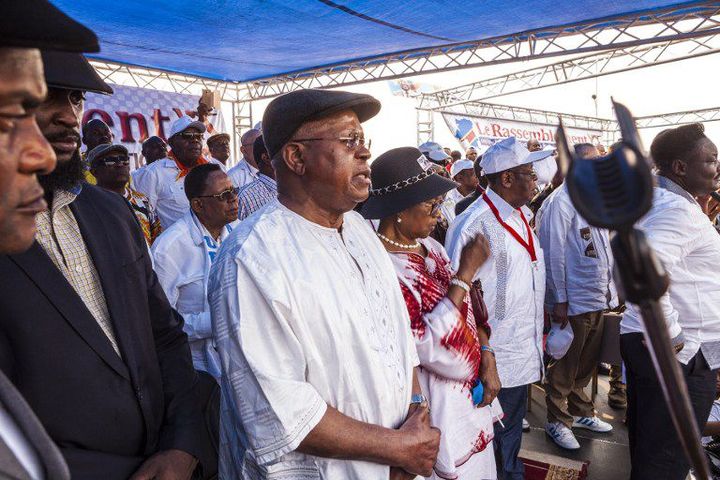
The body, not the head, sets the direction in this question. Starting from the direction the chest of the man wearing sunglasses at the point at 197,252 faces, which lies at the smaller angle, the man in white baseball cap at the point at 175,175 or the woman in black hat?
the woman in black hat

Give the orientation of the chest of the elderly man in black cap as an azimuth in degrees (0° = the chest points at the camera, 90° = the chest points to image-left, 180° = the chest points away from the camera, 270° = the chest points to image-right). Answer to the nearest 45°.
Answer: approximately 315°

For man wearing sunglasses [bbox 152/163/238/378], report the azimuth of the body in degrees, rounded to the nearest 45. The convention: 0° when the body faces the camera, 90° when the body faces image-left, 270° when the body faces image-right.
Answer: approximately 315°

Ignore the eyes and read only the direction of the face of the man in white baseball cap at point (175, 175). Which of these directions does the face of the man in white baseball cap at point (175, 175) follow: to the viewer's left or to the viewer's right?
to the viewer's right

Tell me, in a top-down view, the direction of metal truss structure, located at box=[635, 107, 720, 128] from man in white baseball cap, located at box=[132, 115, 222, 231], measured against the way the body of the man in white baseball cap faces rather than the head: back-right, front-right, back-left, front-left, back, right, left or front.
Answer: left

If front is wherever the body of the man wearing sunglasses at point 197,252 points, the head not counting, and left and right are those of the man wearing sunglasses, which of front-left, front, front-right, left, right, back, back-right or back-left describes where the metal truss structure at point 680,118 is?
left

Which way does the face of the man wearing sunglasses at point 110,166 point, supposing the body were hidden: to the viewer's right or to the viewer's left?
to the viewer's right

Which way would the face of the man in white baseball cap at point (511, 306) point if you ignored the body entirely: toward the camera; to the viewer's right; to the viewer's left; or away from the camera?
to the viewer's right

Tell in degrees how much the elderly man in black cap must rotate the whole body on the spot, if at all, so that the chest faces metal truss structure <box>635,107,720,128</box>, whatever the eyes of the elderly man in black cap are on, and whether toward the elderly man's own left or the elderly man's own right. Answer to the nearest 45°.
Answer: approximately 90° to the elderly man's own left

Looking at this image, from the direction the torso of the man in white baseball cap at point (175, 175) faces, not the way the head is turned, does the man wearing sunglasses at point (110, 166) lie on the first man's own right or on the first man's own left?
on the first man's own right

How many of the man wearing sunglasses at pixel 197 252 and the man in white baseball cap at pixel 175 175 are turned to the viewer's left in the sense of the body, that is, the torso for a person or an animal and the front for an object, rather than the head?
0

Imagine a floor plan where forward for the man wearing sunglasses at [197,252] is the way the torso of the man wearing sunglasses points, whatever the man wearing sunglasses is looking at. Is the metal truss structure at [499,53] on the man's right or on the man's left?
on the man's left

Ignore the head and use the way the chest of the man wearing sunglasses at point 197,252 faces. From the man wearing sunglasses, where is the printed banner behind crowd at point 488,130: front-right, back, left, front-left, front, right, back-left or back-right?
left

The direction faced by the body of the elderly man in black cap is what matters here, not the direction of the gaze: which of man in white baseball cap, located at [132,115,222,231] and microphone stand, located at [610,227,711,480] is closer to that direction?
the microphone stand
